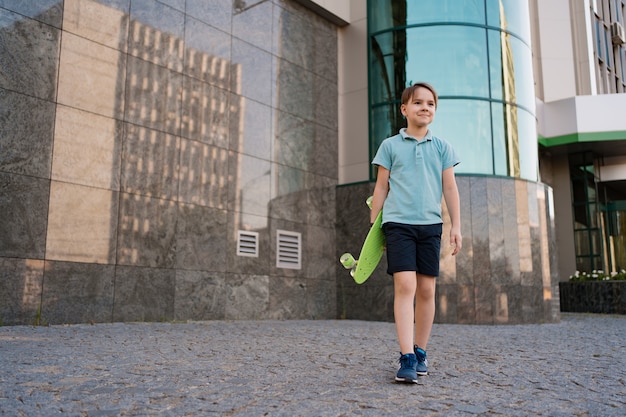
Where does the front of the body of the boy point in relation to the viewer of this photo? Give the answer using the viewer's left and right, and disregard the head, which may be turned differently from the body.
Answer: facing the viewer

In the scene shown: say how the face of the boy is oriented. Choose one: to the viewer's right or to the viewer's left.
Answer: to the viewer's right

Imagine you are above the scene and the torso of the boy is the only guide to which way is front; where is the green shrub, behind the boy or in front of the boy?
behind

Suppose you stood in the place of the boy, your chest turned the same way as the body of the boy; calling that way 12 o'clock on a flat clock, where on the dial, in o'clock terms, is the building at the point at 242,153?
The building is roughly at 5 o'clock from the boy.
